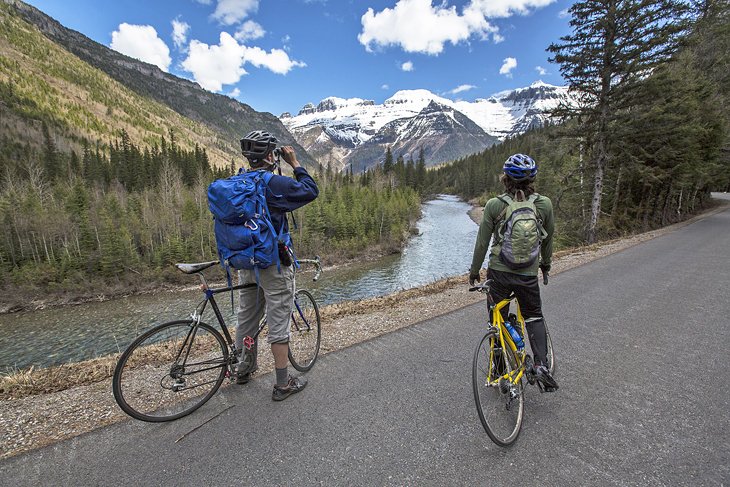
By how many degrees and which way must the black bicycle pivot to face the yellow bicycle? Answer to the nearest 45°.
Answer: approximately 90° to its right

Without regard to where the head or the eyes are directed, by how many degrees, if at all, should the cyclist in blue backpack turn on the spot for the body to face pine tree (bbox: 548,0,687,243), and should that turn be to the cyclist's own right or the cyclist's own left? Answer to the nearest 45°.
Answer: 0° — they already face it

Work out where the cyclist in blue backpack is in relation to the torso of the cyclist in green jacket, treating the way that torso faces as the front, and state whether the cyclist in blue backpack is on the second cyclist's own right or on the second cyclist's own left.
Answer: on the second cyclist's own left

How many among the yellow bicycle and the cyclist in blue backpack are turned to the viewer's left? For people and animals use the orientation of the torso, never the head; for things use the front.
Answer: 0

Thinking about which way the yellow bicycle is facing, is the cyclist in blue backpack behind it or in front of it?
behind

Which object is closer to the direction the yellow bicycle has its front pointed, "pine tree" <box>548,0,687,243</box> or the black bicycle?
the pine tree

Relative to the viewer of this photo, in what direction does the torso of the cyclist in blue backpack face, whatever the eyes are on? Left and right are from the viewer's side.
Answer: facing away from the viewer and to the right of the viewer

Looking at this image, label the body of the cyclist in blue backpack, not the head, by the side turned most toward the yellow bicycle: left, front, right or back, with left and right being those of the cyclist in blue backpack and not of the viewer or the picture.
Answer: right

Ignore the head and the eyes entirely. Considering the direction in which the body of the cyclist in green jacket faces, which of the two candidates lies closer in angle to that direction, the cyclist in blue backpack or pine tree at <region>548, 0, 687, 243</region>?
the pine tree

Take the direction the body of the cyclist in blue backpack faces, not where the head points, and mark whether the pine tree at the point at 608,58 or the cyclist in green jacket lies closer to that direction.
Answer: the pine tree

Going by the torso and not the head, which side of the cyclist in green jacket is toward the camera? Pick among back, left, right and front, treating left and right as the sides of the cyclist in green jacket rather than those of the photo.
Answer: back

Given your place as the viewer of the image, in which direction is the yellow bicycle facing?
facing away from the viewer and to the right of the viewer

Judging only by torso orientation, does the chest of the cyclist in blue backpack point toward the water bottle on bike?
no

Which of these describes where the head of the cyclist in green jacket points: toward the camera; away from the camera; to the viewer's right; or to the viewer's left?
away from the camera

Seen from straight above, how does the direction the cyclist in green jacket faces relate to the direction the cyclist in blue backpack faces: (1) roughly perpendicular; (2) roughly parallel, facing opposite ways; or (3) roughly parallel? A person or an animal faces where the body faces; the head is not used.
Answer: roughly parallel
